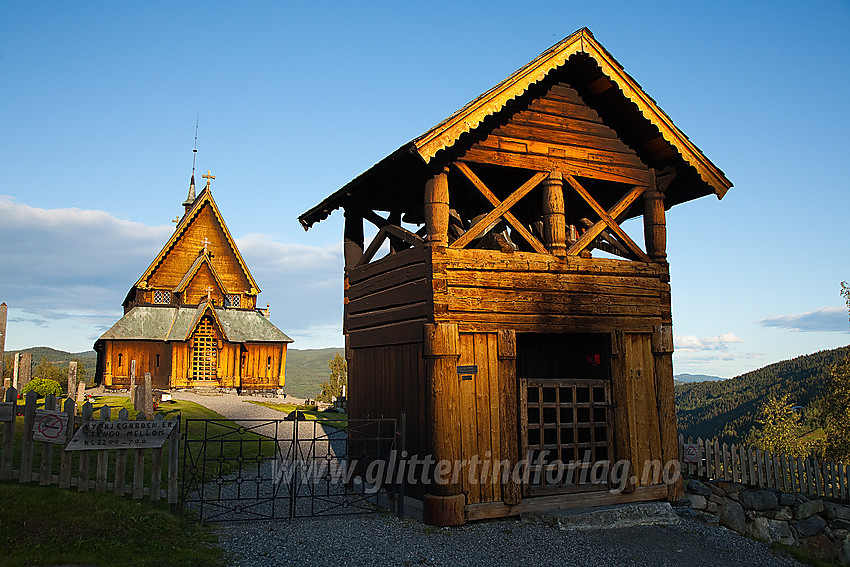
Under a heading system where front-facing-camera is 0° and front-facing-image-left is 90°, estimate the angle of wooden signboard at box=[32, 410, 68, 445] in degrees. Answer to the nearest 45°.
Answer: approximately 0°

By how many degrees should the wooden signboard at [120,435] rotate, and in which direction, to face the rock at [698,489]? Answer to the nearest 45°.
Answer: approximately 90° to its left

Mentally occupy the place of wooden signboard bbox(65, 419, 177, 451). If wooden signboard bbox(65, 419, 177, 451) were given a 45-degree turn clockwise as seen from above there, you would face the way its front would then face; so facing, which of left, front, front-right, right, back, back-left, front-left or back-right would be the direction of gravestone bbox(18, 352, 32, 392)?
back-right

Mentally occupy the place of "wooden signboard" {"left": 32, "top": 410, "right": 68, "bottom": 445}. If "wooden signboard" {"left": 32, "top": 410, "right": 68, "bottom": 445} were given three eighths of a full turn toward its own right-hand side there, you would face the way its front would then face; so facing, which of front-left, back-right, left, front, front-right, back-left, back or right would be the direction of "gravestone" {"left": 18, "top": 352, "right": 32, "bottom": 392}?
front-right

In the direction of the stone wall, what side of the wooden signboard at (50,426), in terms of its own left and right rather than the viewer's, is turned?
left

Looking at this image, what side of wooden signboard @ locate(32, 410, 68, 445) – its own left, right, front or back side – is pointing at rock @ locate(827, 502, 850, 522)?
left
